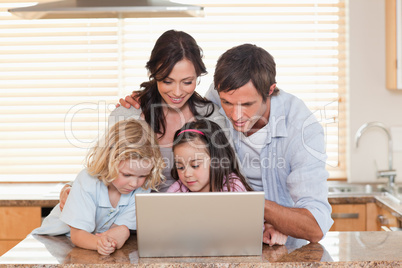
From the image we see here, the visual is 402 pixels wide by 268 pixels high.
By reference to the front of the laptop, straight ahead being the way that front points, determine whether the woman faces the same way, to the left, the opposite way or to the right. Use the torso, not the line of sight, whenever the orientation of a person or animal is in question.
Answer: the opposite way

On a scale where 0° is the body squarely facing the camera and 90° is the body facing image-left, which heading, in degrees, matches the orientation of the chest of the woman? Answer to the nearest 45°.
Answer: approximately 0°

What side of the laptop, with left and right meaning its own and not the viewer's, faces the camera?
back

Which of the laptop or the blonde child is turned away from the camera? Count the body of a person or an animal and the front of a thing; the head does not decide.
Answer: the laptop

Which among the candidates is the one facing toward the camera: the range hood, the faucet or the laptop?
the range hood

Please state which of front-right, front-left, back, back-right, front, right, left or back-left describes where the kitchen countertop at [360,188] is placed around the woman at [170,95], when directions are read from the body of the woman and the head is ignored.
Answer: back-left

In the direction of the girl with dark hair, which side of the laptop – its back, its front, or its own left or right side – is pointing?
front

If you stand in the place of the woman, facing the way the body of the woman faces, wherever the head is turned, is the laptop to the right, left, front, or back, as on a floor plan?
front

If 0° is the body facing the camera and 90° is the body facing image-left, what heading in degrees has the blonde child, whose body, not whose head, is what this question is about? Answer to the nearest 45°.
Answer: approximately 315°

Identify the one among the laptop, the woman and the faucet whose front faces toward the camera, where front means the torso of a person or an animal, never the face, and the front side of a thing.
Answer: the woman

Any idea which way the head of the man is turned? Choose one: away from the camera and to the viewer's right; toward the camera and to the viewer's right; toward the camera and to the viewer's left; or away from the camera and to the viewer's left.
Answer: toward the camera and to the viewer's left

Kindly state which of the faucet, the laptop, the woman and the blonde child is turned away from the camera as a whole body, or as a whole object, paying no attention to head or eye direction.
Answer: the laptop

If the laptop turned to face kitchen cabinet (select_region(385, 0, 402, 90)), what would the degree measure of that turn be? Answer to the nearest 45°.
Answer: approximately 45° to its right

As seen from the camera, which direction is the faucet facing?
to the viewer's left
